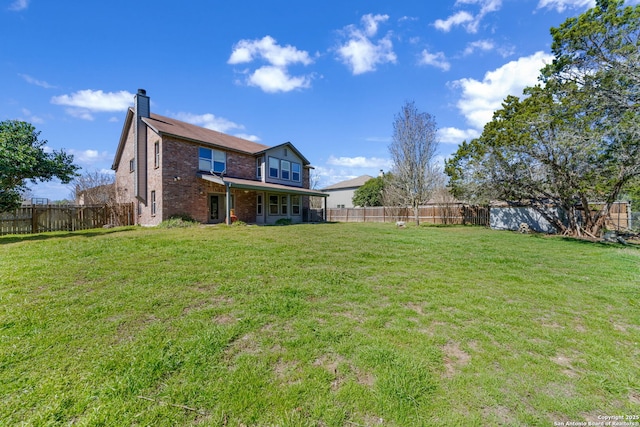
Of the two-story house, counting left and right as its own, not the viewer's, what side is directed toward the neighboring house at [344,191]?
right

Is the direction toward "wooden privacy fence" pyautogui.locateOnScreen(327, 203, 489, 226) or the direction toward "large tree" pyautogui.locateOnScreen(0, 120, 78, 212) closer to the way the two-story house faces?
the large tree

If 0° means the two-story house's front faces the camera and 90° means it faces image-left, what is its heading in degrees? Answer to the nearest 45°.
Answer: approximately 135°
